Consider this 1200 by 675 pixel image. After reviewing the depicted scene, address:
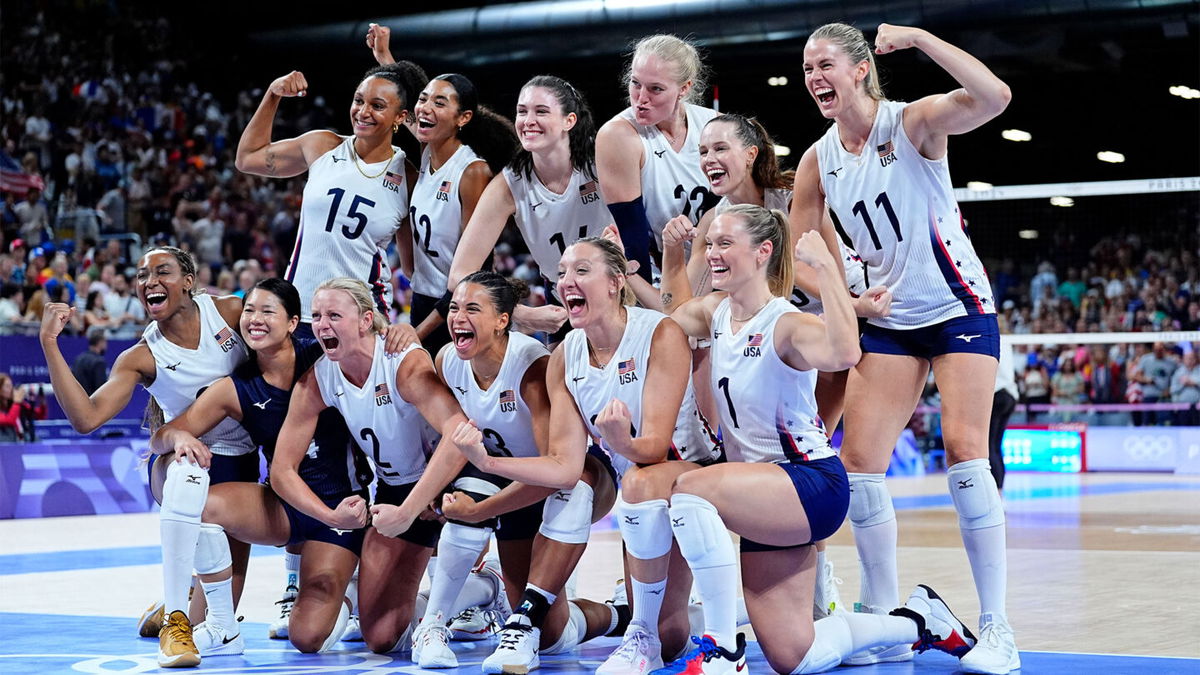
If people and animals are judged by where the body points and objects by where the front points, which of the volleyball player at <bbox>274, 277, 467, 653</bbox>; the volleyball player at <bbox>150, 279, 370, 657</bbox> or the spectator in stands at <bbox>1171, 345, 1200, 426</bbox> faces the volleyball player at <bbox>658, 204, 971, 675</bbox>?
the spectator in stands

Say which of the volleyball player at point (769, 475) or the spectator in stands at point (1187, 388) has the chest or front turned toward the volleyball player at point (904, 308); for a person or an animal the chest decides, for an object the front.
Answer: the spectator in stands

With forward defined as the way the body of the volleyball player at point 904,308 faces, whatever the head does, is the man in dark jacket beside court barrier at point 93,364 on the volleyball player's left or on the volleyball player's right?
on the volleyball player's right

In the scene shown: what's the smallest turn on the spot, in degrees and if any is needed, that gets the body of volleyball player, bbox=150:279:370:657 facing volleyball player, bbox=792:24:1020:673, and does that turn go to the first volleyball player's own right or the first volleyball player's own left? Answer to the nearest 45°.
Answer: approximately 90° to the first volleyball player's own left

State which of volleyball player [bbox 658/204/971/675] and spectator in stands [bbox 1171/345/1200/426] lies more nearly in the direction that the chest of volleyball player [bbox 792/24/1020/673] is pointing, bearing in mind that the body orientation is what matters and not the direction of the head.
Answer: the volleyball player

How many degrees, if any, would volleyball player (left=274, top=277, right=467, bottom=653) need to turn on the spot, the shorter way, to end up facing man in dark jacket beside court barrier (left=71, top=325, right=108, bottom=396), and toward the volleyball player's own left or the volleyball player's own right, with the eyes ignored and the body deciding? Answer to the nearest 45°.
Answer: approximately 135° to the volleyball player's own right

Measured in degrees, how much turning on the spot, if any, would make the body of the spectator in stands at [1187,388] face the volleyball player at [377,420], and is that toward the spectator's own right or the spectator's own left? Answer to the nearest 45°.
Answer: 0° — they already face them

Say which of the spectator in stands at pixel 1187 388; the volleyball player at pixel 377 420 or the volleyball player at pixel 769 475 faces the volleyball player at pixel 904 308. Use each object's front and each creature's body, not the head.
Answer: the spectator in stands

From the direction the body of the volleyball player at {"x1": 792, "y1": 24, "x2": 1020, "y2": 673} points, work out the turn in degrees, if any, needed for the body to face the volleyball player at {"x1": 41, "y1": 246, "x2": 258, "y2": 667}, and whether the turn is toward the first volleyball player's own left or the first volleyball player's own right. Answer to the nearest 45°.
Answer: approximately 45° to the first volleyball player's own right
